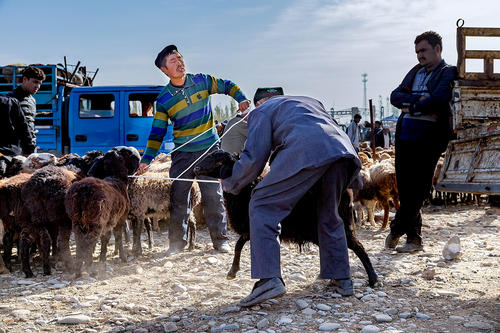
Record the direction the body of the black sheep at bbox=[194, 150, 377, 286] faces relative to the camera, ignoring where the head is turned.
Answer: to the viewer's left

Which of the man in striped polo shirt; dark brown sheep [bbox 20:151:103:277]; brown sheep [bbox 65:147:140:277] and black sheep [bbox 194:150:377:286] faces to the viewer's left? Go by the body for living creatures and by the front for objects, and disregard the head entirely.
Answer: black sheep [bbox 194:150:377:286]

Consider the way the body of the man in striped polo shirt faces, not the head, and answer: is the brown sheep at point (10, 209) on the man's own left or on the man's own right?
on the man's own right

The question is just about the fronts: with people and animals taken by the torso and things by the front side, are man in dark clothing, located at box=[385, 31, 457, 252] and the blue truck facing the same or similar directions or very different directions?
very different directions

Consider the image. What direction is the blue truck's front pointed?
to the viewer's right

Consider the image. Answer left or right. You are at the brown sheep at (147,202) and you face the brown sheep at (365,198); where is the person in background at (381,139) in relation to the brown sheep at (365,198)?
left

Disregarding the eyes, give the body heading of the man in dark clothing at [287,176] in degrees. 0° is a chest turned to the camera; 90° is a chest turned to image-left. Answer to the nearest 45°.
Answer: approximately 90°
